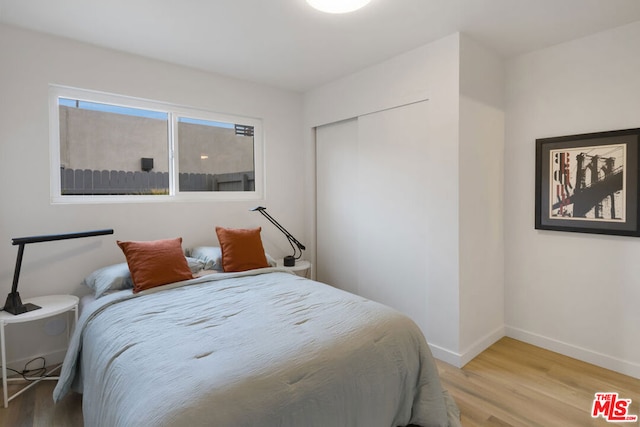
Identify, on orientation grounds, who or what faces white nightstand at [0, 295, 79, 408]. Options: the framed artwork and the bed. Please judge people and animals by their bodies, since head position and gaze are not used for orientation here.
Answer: the framed artwork

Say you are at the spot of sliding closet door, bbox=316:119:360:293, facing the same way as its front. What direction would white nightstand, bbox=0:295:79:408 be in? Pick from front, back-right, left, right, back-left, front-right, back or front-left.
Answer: front

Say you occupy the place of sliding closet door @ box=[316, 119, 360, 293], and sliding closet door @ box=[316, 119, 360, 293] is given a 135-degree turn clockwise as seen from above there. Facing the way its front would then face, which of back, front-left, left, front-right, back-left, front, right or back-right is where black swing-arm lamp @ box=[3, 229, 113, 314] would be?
back-left

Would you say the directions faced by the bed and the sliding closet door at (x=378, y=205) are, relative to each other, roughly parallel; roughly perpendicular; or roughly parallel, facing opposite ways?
roughly perpendicular

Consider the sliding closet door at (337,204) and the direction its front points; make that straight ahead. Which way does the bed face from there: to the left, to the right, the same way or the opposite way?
to the left

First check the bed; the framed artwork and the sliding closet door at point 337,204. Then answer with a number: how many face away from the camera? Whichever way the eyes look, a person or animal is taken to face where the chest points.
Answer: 0

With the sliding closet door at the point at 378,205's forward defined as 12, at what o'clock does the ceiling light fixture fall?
The ceiling light fixture is roughly at 11 o'clock from the sliding closet door.

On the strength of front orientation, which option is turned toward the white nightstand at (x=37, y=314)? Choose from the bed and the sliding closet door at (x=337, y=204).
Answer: the sliding closet door

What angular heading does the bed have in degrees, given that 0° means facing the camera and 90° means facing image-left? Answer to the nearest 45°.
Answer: approximately 315°

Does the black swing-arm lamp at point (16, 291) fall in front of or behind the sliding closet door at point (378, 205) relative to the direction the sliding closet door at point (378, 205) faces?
in front

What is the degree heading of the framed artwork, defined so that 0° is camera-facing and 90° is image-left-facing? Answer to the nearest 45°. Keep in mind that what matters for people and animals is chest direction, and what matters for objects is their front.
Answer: approximately 45°

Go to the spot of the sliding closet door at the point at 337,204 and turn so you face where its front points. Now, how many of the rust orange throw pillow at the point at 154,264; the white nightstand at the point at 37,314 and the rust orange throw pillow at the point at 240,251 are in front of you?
3

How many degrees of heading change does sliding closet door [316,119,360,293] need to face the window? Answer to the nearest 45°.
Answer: approximately 45° to its right

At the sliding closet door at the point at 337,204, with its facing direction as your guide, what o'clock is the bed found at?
The bed is roughly at 11 o'clock from the sliding closet door.

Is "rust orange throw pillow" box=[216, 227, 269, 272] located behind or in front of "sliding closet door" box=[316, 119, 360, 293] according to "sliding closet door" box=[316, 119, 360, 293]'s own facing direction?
in front

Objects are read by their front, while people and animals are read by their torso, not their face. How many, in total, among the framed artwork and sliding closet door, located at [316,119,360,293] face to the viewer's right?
0

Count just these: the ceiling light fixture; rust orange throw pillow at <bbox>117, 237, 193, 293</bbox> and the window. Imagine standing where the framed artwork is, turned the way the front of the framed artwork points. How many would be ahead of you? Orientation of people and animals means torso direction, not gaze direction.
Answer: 3

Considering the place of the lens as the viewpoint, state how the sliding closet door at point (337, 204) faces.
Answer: facing the viewer and to the left of the viewer

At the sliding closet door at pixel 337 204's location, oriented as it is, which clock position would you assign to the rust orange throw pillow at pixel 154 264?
The rust orange throw pillow is roughly at 12 o'clock from the sliding closet door.

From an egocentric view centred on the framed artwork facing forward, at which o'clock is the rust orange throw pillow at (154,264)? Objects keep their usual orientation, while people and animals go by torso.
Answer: The rust orange throw pillow is roughly at 12 o'clock from the framed artwork.

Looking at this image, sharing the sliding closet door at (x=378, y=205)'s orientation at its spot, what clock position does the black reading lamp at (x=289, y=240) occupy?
The black reading lamp is roughly at 2 o'clock from the sliding closet door.

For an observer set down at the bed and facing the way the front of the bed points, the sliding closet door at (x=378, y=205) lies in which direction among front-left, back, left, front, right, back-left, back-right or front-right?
left

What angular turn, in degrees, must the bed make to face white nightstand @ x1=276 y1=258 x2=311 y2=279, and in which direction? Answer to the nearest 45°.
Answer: approximately 135° to its left
